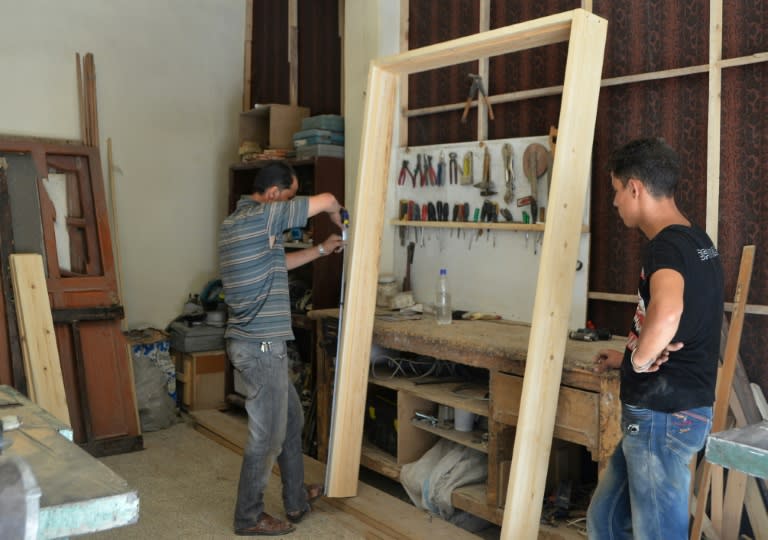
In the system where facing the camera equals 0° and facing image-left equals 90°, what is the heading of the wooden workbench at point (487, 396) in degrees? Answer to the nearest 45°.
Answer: approximately 45°

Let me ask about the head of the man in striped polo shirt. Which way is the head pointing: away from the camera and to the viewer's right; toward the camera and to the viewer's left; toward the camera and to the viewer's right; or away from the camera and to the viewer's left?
away from the camera and to the viewer's right

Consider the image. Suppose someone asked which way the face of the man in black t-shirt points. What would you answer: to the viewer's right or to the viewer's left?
to the viewer's left

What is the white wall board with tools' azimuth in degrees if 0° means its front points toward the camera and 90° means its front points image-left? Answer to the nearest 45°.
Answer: approximately 45°

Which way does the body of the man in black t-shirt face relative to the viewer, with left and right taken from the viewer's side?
facing to the left of the viewer

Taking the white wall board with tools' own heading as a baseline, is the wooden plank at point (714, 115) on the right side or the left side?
on its left
